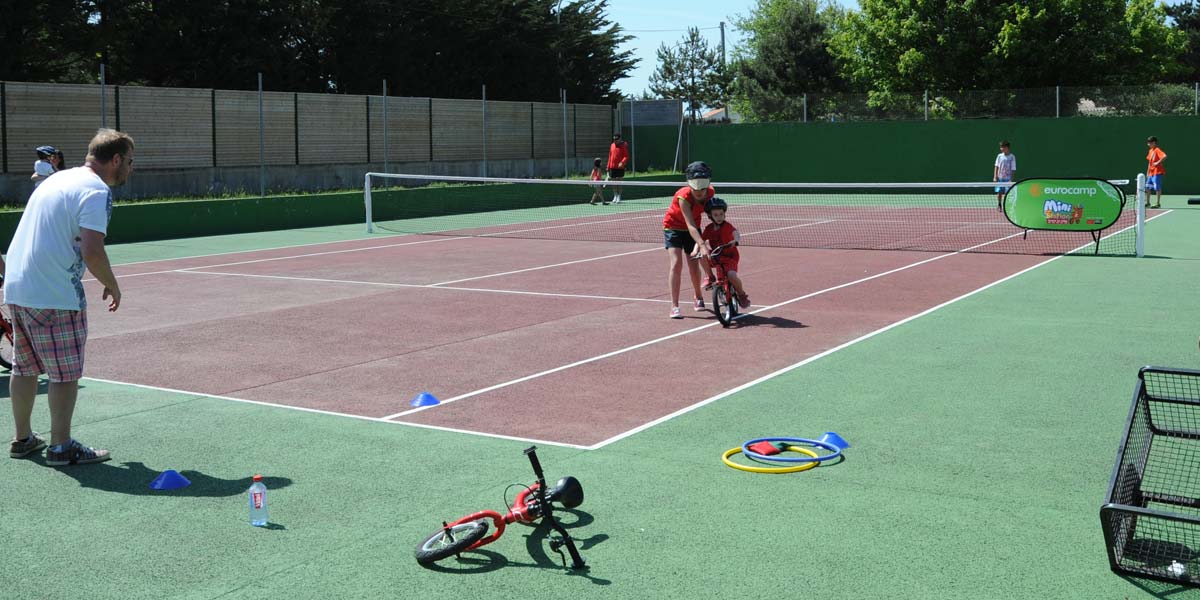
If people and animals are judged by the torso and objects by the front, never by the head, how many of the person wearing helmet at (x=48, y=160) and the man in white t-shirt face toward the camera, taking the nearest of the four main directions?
0

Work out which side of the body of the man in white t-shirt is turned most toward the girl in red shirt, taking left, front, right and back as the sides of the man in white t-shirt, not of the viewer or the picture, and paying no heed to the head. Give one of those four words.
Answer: front

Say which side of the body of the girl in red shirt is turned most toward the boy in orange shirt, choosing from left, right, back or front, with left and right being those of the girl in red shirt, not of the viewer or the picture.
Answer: left

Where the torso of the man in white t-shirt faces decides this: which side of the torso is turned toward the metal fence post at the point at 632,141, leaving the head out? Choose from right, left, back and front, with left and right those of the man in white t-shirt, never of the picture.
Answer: front

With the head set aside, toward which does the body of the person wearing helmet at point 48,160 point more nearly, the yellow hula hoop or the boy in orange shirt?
the boy in orange shirt

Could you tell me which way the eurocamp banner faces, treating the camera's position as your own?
facing the viewer

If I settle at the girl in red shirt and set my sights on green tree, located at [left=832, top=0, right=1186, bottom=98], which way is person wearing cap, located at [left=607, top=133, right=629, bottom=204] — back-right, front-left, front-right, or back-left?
front-left

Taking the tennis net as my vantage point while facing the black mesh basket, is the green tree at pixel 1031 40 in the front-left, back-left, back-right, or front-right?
back-left

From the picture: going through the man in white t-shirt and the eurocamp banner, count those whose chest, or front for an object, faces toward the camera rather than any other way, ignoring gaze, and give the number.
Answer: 1

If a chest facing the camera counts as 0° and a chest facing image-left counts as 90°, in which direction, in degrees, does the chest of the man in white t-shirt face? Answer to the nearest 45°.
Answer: approximately 225°

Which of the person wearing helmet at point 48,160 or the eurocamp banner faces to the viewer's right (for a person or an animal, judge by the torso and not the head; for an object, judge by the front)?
the person wearing helmet

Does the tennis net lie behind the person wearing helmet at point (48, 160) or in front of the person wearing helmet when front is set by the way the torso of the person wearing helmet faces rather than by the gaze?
in front

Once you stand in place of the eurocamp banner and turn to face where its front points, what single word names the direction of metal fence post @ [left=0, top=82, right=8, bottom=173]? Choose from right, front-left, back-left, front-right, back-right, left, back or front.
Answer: right

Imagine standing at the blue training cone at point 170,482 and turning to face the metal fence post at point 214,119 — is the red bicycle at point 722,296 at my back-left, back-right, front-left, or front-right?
front-right

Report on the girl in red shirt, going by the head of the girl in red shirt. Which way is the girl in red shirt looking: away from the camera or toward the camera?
toward the camera
